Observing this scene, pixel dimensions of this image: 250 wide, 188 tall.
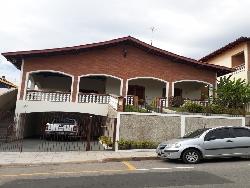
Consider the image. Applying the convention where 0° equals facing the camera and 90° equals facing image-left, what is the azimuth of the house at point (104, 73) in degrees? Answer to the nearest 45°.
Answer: approximately 0°

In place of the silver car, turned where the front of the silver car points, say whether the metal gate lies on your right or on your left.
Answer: on your right

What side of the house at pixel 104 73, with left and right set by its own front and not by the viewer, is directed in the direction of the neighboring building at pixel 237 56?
left

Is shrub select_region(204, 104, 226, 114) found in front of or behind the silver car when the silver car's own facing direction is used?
behind

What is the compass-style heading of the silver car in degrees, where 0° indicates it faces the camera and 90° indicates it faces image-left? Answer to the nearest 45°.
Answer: approximately 45°

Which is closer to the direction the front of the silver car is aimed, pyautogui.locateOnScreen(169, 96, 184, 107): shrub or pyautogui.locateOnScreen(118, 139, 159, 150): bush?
the bush

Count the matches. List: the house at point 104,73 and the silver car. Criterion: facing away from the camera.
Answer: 0

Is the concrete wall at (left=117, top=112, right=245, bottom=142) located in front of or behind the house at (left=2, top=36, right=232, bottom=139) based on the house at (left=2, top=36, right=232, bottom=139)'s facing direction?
in front
